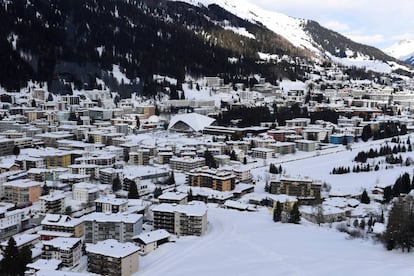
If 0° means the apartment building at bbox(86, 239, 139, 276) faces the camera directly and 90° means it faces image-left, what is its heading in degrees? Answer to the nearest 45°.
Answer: approximately 45°

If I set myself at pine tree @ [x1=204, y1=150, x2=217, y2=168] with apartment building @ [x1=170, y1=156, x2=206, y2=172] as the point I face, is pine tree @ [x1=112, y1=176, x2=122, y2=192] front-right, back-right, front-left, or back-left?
front-left

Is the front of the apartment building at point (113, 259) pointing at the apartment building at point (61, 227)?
no

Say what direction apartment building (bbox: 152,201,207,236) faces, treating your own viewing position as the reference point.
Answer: facing the viewer and to the left of the viewer

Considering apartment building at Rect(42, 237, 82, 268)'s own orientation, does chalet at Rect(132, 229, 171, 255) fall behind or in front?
behind

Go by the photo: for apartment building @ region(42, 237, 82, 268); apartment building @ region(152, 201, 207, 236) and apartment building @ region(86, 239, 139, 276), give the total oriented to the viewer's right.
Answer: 0

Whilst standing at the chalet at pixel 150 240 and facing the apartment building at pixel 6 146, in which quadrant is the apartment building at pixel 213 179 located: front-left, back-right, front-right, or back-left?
front-right

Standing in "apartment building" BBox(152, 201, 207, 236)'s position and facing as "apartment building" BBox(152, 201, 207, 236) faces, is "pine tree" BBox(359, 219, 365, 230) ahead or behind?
behind

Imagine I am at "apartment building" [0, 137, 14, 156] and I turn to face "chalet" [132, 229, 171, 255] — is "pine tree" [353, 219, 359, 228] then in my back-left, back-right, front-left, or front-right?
front-left

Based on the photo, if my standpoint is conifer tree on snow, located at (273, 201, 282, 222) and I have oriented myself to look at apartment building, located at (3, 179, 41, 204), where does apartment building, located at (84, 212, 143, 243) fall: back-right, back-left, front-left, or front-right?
front-left

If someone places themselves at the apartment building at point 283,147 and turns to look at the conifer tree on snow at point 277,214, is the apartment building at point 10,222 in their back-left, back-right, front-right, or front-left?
front-right
